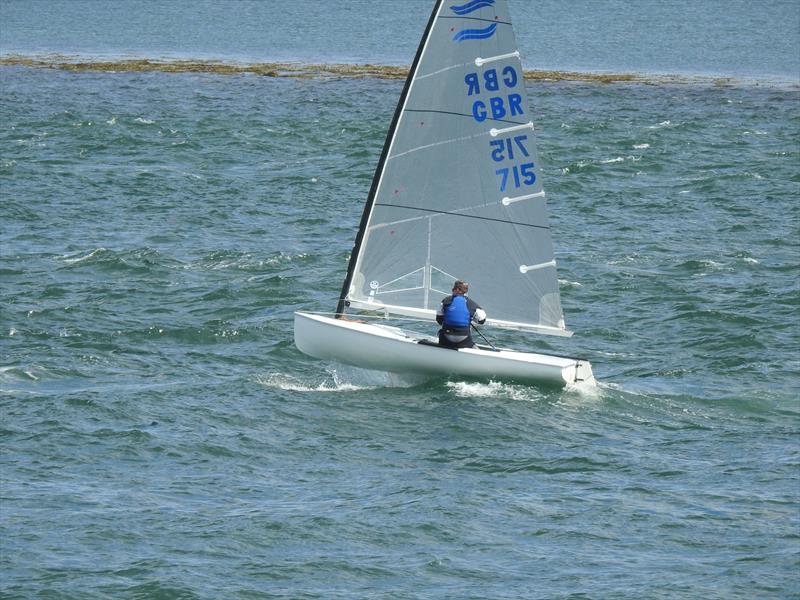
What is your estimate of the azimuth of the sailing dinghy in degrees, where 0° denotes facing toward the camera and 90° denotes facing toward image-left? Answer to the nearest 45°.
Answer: approximately 90°

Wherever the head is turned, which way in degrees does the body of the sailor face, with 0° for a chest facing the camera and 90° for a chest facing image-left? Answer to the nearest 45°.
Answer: approximately 180°
